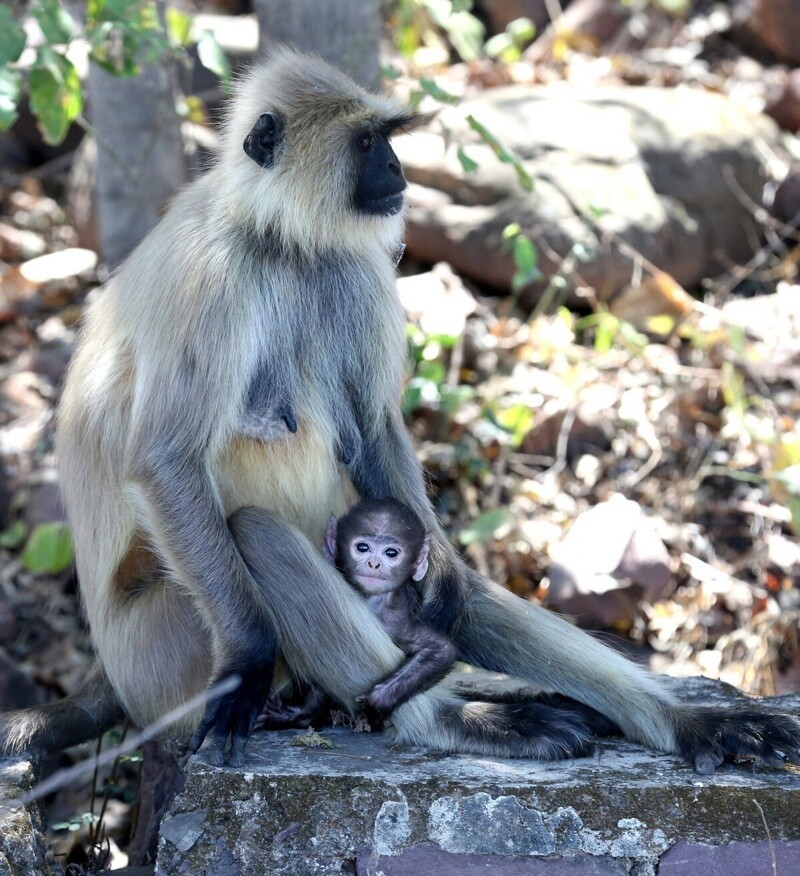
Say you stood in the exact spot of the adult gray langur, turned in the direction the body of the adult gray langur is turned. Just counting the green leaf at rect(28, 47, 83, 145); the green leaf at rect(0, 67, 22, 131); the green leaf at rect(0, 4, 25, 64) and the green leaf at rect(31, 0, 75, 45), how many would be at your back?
4

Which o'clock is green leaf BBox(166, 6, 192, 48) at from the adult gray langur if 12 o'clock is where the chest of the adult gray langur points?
The green leaf is roughly at 7 o'clock from the adult gray langur.

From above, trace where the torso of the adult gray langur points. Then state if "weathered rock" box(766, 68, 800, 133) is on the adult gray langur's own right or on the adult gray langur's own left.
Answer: on the adult gray langur's own left

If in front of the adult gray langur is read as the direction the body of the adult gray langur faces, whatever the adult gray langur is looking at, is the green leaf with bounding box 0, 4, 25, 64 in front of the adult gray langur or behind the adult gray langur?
behind

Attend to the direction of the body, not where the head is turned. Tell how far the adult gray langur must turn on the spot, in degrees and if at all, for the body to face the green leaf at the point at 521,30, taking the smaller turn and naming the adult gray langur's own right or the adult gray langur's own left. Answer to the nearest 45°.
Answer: approximately 135° to the adult gray langur's own left

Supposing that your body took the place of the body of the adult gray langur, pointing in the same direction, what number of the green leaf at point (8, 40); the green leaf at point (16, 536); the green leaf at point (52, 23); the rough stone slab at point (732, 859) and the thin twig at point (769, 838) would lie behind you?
3

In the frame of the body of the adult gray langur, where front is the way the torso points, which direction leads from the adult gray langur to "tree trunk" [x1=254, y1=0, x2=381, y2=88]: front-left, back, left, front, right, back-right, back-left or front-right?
back-left

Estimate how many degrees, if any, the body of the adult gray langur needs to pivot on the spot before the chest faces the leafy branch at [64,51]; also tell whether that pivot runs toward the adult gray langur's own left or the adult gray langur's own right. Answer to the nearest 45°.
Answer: approximately 180°

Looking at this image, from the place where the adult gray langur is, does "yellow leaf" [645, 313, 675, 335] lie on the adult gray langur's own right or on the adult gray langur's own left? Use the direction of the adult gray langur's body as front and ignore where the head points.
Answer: on the adult gray langur's own left

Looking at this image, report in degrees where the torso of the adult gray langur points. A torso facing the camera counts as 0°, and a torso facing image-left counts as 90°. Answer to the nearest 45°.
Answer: approximately 315°

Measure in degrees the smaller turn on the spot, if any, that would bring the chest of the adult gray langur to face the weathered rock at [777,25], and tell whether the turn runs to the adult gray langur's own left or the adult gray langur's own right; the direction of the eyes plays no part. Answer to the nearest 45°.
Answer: approximately 135° to the adult gray langur's own left

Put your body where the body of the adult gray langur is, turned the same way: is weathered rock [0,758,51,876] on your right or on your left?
on your right

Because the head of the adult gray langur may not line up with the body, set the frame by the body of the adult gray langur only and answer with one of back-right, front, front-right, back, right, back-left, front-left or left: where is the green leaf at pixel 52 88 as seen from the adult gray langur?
back

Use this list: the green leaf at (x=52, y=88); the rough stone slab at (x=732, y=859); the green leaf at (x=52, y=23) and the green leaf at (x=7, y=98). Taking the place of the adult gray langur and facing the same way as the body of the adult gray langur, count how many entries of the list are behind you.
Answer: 3

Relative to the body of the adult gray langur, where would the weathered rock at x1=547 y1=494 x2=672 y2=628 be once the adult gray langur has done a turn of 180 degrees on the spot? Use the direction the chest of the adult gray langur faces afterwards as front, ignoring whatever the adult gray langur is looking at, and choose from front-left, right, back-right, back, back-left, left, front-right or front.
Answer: right

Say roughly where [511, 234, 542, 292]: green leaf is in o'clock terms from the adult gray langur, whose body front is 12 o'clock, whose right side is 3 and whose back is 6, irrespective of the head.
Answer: The green leaf is roughly at 8 o'clock from the adult gray langur.
